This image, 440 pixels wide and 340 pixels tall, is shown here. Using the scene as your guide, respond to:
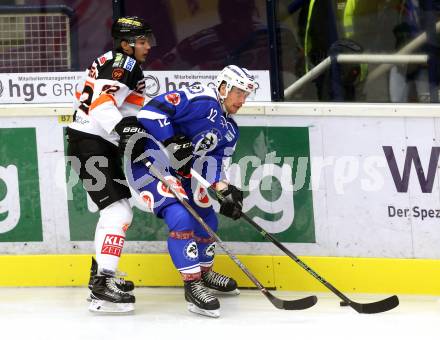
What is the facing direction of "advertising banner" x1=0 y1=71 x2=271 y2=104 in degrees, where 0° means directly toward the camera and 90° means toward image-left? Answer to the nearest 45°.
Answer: approximately 0°

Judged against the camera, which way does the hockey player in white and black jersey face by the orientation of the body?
to the viewer's right

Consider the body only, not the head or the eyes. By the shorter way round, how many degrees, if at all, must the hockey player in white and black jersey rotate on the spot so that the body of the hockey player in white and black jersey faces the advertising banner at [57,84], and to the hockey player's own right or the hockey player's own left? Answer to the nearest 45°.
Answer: approximately 135° to the hockey player's own left

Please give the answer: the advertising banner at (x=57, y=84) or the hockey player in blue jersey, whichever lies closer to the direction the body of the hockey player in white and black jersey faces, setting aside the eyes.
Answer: the hockey player in blue jersey

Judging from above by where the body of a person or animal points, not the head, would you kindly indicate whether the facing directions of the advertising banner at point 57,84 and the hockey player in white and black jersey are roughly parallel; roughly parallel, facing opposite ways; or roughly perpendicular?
roughly perpendicular

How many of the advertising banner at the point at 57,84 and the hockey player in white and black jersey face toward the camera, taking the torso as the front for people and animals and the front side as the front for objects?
1

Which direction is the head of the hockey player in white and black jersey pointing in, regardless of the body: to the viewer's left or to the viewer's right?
to the viewer's right
